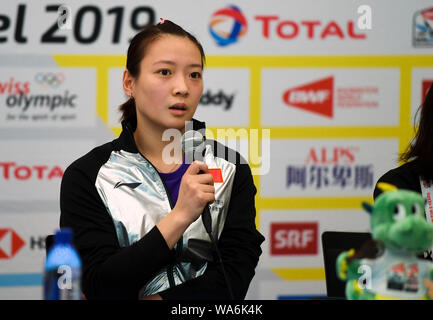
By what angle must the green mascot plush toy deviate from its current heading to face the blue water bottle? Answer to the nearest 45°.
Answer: approximately 135° to its right

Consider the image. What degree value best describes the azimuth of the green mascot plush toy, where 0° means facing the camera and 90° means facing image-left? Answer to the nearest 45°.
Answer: approximately 315°

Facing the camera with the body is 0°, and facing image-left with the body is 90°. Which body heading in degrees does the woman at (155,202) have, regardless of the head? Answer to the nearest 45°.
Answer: approximately 315°

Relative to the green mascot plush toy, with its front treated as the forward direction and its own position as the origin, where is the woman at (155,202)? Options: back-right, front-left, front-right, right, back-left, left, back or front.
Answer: back
